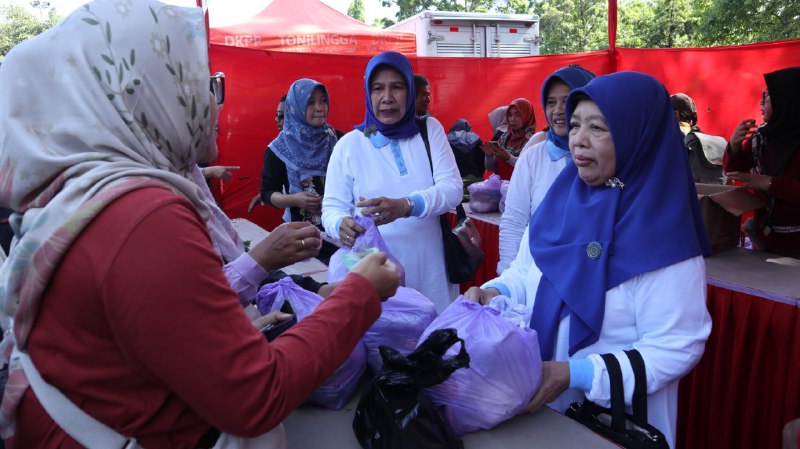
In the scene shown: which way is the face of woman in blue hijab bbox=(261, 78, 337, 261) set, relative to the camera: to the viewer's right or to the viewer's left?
to the viewer's right

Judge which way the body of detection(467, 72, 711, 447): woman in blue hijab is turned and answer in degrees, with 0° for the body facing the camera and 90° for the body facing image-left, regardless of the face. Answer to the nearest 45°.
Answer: approximately 45°

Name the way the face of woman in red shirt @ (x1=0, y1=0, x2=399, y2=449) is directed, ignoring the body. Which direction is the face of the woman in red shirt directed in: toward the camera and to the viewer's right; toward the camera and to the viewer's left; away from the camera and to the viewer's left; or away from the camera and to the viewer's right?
away from the camera and to the viewer's right

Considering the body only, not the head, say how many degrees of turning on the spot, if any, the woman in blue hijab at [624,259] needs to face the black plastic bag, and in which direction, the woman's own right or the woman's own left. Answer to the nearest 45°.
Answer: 0° — they already face it

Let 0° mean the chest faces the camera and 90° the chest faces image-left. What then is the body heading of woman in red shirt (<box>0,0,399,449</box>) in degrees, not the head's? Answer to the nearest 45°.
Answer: approximately 225°

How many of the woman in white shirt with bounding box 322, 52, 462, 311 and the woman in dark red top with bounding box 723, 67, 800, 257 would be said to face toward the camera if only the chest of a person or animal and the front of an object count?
1
